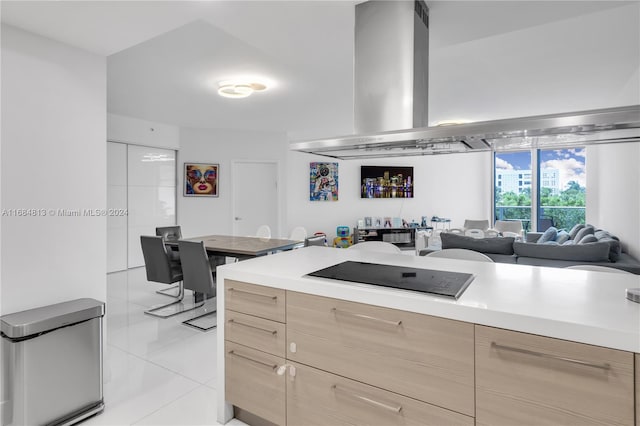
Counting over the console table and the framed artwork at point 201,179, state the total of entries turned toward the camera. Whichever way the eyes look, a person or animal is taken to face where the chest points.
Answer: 2

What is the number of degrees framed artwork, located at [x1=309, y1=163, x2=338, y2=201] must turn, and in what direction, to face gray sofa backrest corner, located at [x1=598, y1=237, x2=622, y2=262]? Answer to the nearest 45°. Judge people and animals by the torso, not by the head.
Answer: approximately 45° to its left

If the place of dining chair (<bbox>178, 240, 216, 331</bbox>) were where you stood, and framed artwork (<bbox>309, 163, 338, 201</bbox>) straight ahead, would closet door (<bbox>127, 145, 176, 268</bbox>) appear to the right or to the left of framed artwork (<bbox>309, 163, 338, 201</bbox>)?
left

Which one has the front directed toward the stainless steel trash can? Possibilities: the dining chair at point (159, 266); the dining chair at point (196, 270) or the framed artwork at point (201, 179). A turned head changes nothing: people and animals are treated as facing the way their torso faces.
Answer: the framed artwork

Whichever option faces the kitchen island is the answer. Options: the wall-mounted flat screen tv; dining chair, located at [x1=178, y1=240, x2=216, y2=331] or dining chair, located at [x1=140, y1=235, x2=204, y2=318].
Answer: the wall-mounted flat screen tv

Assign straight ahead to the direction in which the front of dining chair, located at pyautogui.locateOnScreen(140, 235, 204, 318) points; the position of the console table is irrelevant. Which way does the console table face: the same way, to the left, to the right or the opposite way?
the opposite way

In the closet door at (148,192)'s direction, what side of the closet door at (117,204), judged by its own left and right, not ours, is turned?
left

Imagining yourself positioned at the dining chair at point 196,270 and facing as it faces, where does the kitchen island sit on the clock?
The kitchen island is roughly at 4 o'clock from the dining chair.
